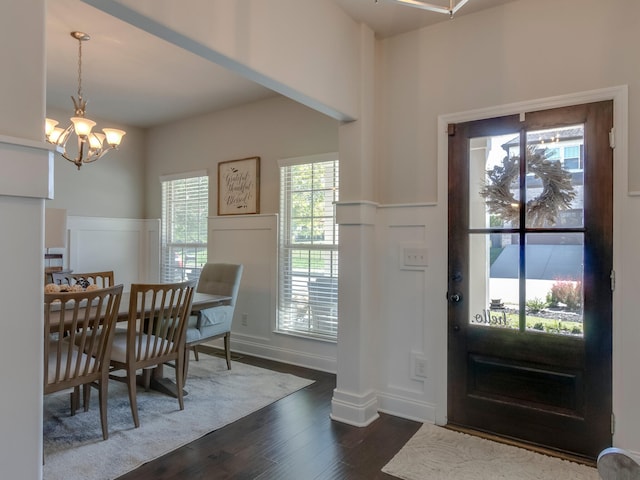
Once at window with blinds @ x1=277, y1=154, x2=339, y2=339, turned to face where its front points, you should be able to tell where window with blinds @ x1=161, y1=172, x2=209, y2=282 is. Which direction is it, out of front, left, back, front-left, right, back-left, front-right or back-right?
right

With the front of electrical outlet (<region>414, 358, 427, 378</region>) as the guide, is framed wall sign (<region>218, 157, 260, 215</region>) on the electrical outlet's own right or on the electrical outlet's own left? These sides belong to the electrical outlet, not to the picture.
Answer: on the electrical outlet's own right

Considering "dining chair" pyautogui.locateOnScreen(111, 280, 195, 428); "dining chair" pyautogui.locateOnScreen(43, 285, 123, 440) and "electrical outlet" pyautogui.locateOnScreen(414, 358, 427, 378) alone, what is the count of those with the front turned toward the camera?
1

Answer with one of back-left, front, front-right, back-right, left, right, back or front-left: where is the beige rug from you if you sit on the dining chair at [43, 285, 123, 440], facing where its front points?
back

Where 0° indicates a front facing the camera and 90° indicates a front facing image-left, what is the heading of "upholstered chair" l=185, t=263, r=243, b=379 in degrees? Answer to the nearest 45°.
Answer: approximately 45°

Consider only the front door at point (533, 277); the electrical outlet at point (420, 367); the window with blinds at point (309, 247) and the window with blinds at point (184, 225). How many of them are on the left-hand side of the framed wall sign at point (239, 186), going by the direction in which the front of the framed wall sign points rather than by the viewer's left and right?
3

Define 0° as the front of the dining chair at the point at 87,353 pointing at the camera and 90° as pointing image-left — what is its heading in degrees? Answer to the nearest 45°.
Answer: approximately 135°

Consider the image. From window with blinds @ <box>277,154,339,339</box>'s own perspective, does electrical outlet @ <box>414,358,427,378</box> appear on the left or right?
on its left

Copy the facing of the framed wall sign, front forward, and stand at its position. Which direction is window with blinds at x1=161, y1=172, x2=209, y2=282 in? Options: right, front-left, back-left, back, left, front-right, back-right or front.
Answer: right

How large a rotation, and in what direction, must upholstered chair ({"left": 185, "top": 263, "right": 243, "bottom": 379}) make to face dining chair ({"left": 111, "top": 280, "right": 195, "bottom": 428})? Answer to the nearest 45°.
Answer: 0° — it already faces it

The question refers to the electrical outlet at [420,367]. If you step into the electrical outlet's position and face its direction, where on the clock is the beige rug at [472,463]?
The beige rug is roughly at 11 o'clock from the electrical outlet.
